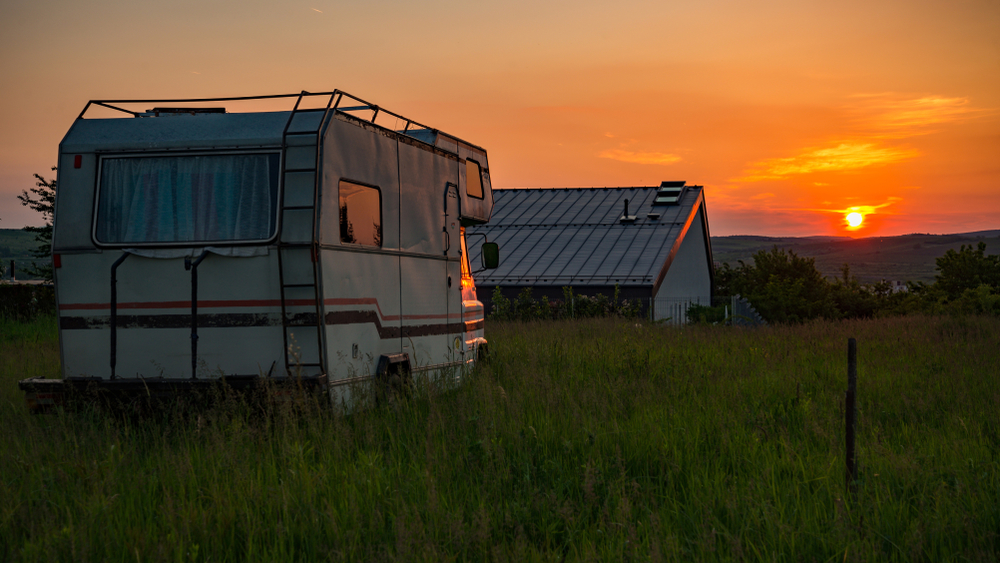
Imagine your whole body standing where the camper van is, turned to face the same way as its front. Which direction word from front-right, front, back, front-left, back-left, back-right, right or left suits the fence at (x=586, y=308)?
front

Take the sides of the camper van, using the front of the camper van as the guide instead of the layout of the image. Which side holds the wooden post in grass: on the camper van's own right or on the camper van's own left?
on the camper van's own right

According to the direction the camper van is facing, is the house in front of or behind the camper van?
in front

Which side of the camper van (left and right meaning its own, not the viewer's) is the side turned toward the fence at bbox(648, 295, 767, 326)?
front

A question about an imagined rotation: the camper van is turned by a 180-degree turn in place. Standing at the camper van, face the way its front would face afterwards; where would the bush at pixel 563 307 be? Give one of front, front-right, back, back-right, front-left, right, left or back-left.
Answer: back

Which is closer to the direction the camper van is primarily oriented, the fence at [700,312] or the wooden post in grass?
the fence

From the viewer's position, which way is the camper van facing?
facing away from the viewer and to the right of the viewer

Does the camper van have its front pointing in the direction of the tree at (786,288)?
yes

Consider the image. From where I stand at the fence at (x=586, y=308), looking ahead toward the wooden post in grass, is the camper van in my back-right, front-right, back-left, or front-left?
front-right
